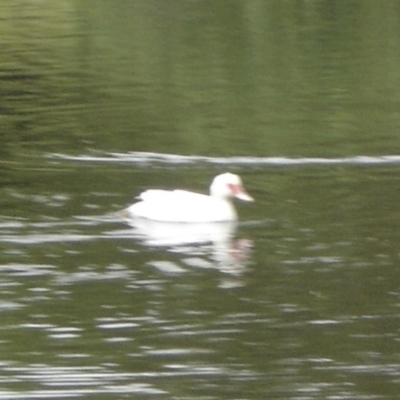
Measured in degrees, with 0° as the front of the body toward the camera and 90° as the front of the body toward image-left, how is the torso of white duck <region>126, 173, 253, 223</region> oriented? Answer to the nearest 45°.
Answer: approximately 270°
